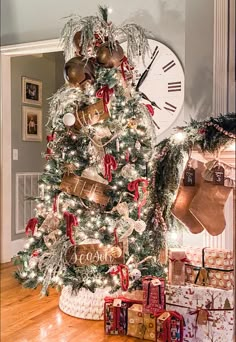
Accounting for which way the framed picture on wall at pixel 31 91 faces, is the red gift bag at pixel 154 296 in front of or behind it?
in front

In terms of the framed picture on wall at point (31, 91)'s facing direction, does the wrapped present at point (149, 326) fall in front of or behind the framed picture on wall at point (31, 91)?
in front

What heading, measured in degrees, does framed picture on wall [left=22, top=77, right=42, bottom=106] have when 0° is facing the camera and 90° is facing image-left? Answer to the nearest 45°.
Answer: approximately 315°

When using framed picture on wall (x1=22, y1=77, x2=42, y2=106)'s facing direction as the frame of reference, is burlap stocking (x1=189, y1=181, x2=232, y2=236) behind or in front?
in front
